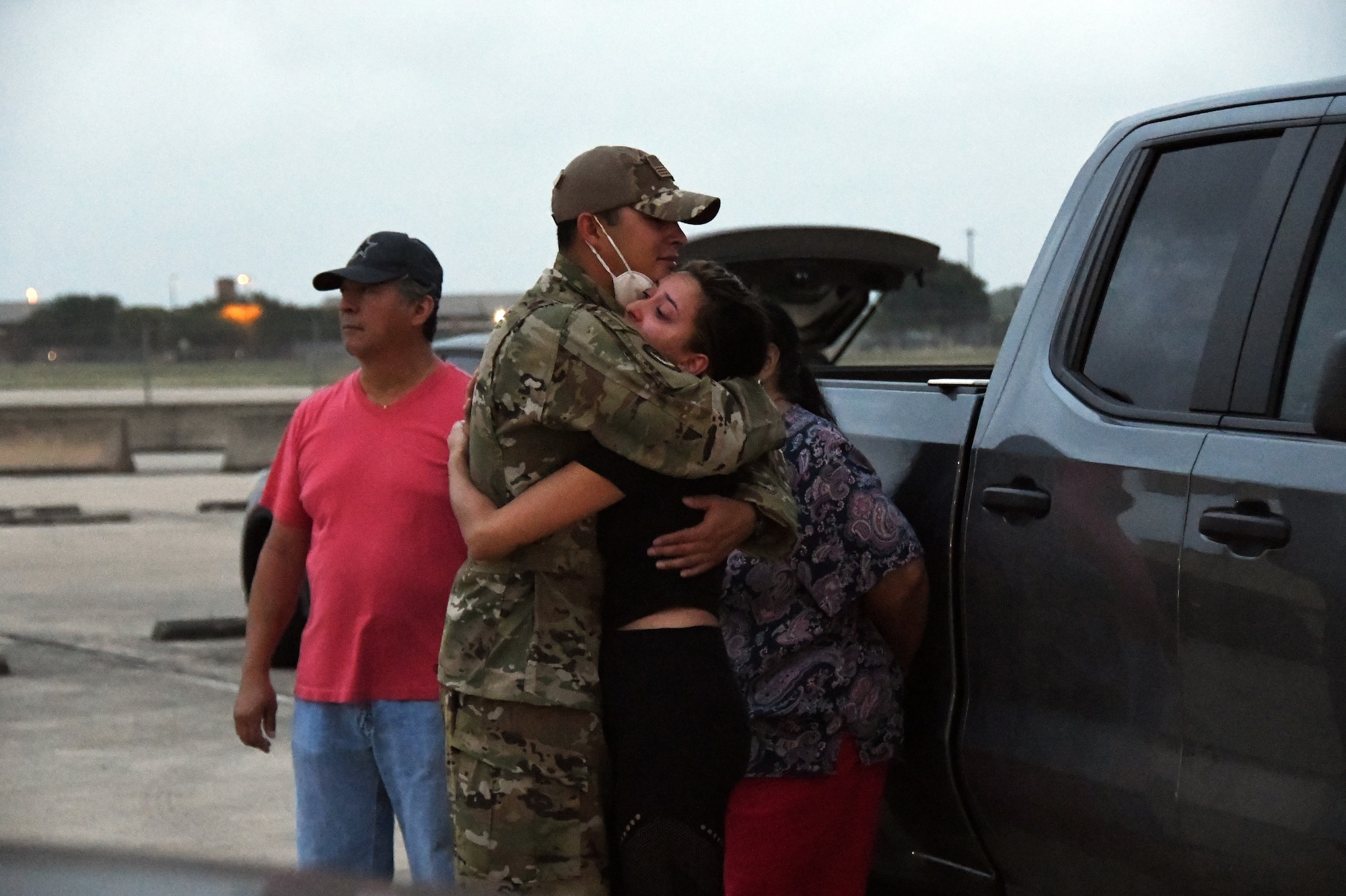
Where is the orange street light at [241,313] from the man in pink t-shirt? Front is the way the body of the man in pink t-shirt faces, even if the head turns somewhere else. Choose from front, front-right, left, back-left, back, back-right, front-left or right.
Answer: back-right

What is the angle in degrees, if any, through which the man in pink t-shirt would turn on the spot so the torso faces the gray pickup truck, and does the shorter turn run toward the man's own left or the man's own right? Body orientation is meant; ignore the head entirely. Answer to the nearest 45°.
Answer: approximately 90° to the man's own left

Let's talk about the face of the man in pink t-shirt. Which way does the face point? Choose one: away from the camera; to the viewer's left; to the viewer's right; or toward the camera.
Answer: to the viewer's left

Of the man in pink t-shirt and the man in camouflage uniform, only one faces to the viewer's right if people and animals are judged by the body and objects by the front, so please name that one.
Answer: the man in camouflage uniform

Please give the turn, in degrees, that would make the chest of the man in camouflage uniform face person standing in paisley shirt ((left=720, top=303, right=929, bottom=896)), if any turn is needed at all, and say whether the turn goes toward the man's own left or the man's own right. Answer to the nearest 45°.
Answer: approximately 45° to the man's own left

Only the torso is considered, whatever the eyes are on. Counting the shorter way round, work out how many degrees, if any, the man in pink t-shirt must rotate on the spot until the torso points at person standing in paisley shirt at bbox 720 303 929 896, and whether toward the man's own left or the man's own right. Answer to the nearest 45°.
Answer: approximately 135° to the man's own left

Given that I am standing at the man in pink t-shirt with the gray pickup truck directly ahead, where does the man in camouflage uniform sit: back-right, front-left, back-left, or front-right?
front-right

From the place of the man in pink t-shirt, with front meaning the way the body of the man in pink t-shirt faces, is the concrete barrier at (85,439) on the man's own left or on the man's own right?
on the man's own right

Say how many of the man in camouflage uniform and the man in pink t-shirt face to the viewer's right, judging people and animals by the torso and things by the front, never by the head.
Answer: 1

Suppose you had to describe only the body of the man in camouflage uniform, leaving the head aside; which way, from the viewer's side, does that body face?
to the viewer's right

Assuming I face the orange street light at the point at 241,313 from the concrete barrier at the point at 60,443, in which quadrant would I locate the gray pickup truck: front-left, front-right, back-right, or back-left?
back-right

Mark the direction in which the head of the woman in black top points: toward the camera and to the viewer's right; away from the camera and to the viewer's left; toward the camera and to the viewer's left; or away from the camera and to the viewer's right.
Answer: toward the camera and to the viewer's left

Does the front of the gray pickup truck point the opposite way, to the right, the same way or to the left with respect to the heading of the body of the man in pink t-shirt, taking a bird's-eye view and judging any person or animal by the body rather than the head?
to the left

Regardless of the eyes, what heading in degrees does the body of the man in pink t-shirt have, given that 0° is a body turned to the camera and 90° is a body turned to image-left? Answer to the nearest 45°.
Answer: approximately 45°
